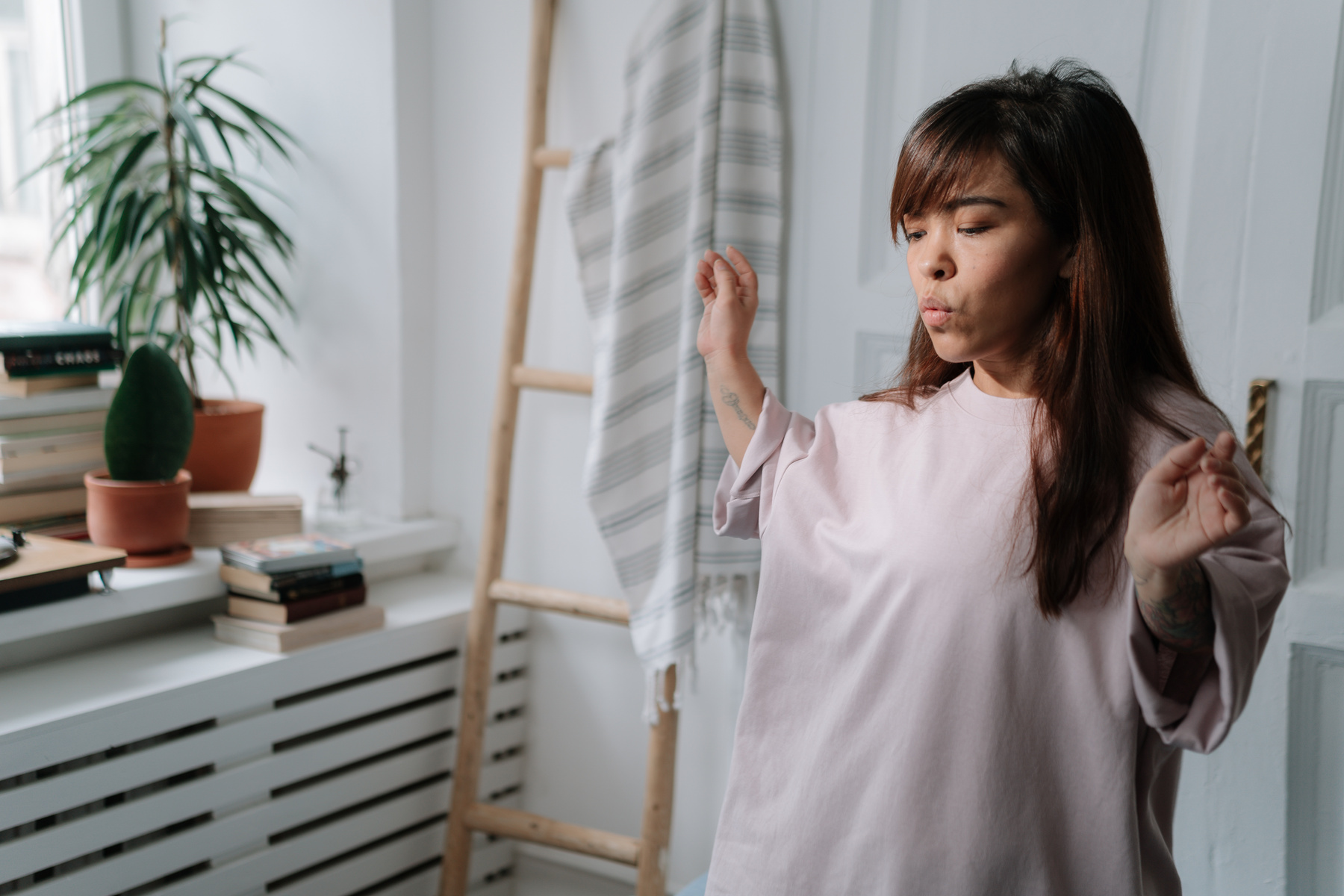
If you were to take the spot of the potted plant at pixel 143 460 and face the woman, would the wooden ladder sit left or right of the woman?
left

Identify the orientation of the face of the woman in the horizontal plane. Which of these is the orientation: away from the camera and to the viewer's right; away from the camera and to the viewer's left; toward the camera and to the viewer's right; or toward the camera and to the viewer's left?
toward the camera and to the viewer's left

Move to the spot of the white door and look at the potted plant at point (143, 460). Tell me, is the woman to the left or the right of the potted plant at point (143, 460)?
left

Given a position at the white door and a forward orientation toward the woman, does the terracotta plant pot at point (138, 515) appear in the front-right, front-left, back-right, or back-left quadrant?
front-right
